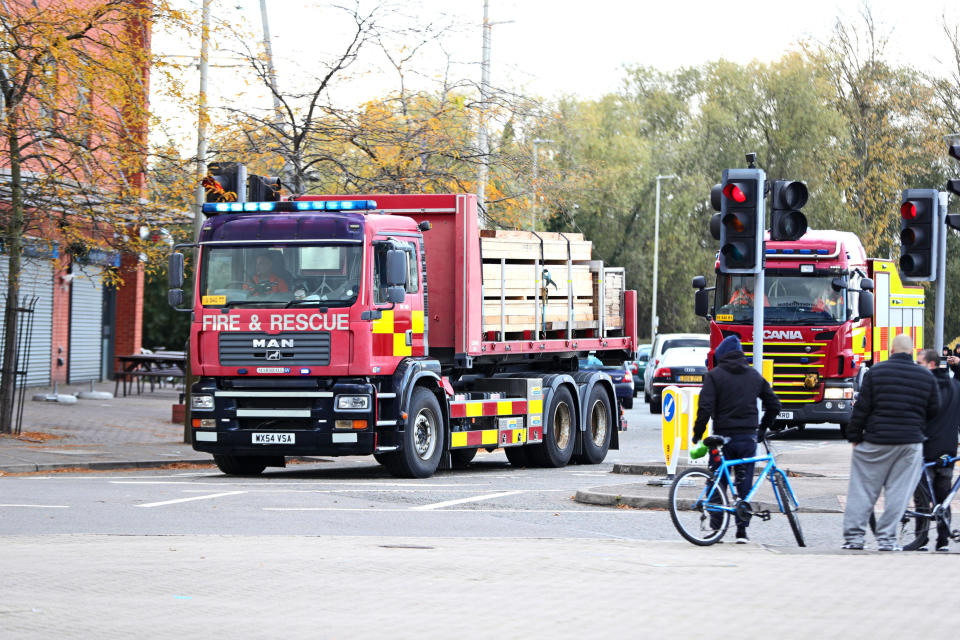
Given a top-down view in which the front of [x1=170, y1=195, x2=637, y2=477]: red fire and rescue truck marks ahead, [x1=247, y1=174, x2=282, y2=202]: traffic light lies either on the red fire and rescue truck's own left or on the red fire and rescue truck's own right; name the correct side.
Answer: on the red fire and rescue truck's own right

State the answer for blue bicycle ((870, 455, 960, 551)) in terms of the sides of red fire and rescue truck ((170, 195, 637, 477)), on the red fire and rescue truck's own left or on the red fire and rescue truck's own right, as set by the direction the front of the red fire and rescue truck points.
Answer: on the red fire and rescue truck's own left

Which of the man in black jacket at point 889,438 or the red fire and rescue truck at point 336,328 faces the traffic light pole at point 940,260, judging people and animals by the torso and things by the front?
the man in black jacket

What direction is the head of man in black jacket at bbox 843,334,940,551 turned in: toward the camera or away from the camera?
away from the camera

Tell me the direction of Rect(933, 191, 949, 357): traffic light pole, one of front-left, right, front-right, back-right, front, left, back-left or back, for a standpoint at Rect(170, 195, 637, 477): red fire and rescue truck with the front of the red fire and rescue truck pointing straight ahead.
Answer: back-left

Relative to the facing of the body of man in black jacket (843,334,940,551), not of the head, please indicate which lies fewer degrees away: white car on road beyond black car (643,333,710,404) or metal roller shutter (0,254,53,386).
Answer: the white car on road beyond black car

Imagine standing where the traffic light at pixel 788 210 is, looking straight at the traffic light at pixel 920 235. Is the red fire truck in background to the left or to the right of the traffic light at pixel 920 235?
left

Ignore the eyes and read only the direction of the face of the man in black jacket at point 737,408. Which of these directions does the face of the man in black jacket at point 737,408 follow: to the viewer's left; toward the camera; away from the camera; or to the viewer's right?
away from the camera

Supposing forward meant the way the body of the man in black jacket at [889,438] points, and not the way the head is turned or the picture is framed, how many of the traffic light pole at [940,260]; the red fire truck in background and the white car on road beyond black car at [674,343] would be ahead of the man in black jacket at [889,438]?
3

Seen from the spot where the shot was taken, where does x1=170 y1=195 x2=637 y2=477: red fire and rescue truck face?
facing the viewer and to the left of the viewer

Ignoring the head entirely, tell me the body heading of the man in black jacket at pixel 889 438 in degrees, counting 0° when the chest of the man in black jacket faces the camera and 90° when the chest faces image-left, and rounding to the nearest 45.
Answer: approximately 180°

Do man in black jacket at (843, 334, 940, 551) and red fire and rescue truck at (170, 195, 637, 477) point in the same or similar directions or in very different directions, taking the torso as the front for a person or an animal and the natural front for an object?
very different directions

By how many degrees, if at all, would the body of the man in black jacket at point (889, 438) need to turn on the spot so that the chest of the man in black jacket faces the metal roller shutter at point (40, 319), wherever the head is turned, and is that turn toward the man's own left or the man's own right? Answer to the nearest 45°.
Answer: approximately 45° to the man's own left

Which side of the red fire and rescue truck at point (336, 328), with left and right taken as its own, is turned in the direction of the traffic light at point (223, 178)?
right

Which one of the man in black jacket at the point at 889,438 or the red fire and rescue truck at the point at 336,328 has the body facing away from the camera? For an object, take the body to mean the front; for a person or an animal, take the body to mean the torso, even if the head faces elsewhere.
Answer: the man in black jacket

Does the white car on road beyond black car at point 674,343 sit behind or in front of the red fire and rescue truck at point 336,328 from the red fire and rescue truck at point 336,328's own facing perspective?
behind

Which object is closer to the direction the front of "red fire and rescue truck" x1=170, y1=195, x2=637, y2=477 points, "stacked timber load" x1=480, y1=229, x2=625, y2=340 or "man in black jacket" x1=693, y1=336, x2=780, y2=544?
the man in black jacket
